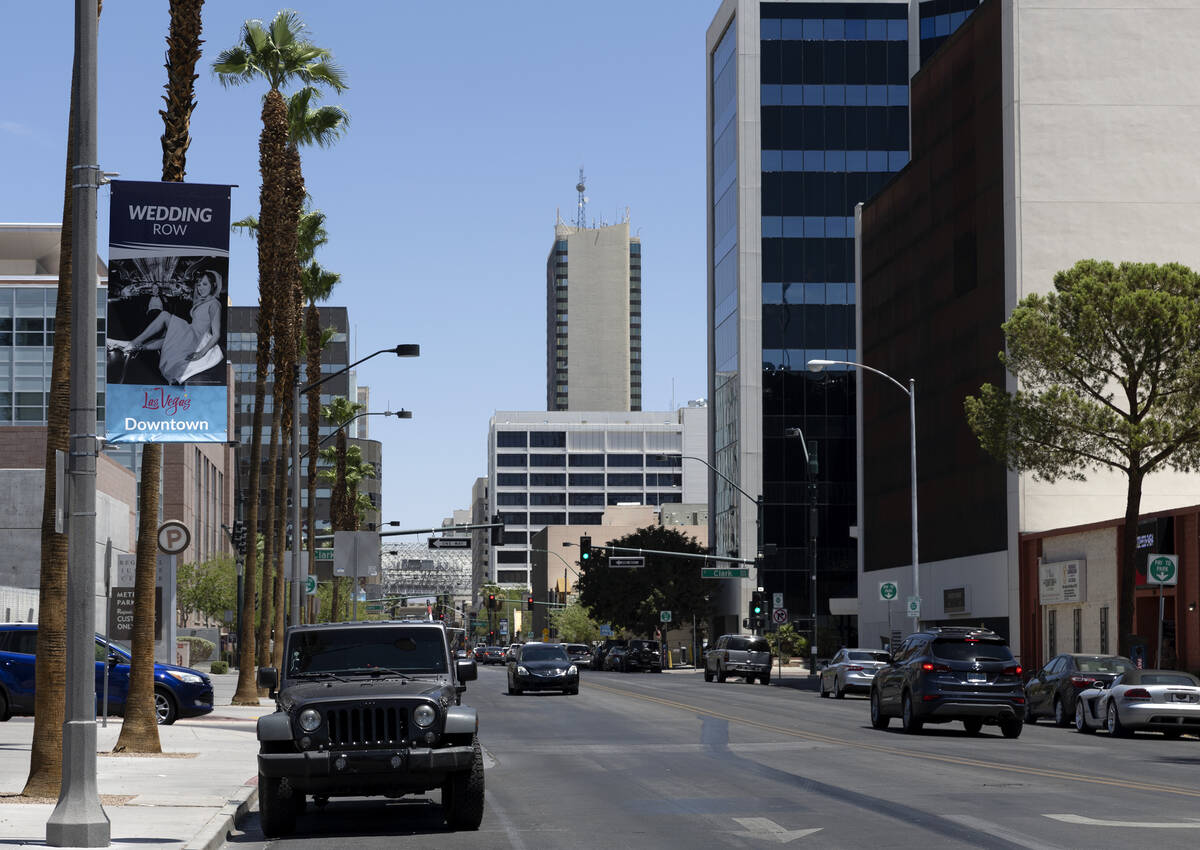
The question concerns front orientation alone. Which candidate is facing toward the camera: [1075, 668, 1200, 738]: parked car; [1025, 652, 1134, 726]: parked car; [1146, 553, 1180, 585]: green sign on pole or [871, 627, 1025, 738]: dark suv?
the green sign on pole

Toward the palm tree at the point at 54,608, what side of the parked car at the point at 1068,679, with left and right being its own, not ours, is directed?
left

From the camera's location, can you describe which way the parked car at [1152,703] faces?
facing away from the viewer and to the left of the viewer

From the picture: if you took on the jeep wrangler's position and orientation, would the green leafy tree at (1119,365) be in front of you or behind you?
behind

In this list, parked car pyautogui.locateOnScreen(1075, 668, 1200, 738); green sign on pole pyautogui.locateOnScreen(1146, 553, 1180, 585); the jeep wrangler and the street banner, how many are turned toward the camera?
3

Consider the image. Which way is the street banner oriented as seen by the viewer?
toward the camera

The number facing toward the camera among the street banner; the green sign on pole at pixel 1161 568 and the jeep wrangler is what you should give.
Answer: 3

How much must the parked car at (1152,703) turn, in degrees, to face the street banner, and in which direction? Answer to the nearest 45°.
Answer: approximately 90° to its left

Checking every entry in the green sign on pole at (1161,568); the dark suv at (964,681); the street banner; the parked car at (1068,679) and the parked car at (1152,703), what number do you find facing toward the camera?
2

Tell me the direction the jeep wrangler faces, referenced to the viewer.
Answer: facing the viewer

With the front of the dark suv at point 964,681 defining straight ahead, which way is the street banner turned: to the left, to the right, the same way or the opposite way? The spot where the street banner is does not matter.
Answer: the opposite way

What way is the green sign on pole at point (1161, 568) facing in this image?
toward the camera

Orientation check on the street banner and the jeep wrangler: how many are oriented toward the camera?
2

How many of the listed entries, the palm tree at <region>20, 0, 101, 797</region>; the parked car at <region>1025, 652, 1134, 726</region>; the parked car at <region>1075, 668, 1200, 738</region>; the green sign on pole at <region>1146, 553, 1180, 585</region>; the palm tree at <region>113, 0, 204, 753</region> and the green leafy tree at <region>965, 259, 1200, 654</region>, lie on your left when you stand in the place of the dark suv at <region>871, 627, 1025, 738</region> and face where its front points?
2

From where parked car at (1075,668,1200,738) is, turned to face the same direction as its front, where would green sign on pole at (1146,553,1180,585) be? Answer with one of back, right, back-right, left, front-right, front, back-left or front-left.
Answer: front-right

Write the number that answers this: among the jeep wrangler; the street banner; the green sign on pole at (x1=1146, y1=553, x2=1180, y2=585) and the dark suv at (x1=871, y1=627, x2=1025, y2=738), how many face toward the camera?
3

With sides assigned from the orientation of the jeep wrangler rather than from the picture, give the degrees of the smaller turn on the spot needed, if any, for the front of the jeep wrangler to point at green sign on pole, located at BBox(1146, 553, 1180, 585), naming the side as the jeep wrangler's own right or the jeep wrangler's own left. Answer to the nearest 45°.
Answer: approximately 135° to the jeep wrangler's own left
